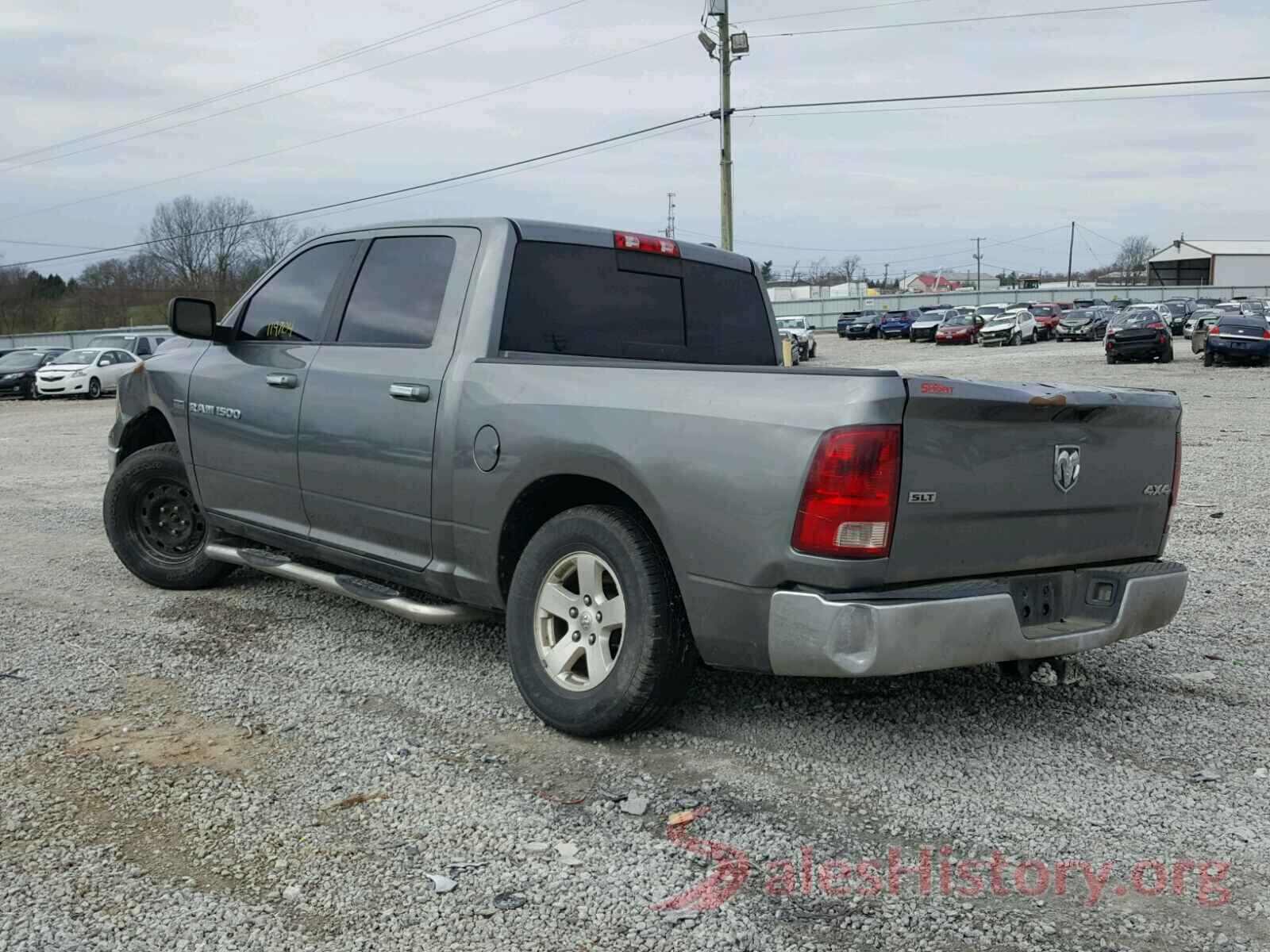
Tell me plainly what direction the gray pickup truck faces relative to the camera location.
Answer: facing away from the viewer and to the left of the viewer

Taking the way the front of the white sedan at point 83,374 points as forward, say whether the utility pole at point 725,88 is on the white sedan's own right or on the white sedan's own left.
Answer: on the white sedan's own left

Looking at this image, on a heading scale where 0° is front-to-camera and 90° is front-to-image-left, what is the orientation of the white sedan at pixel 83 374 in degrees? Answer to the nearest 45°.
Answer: approximately 45°

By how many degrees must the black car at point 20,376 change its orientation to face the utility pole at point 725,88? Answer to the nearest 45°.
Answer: approximately 90° to its left

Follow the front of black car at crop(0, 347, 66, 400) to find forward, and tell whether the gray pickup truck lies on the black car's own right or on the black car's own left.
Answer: on the black car's own left

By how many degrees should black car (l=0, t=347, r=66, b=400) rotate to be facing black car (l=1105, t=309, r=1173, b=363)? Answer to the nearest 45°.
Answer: approximately 90° to its left

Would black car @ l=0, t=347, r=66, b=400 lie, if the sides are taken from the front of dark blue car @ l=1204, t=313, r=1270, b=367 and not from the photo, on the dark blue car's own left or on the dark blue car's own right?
on the dark blue car's own left

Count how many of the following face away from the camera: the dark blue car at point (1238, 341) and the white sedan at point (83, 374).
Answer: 1

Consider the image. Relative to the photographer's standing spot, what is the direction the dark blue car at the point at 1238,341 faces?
facing away from the viewer

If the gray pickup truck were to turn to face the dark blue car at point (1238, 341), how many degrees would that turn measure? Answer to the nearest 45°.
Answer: approximately 90° to its right
